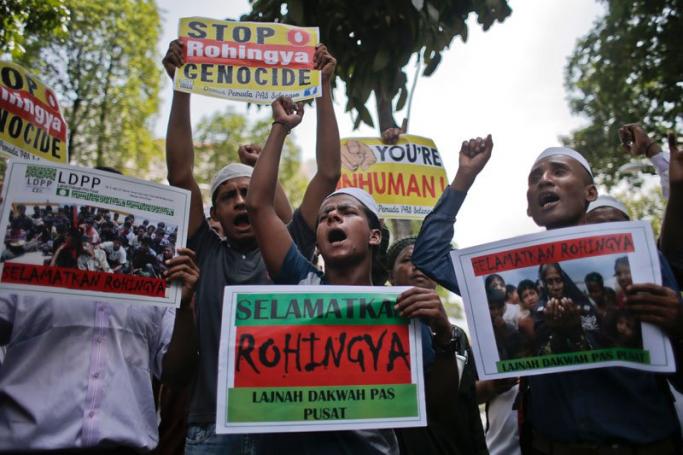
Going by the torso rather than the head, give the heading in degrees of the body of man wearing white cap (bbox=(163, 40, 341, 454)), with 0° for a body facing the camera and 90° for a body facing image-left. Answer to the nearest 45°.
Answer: approximately 0°

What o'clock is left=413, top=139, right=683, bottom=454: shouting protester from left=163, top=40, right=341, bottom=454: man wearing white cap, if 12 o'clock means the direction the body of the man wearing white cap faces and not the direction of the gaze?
The shouting protester is roughly at 10 o'clock from the man wearing white cap.
